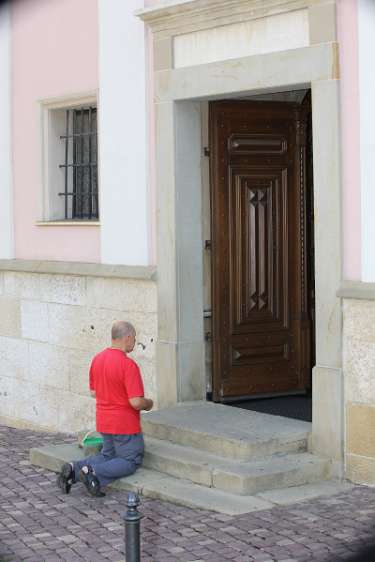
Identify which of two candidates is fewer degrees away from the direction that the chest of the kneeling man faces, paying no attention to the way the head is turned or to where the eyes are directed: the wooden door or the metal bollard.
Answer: the wooden door

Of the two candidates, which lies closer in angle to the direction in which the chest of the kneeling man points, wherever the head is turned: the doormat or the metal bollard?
the doormat

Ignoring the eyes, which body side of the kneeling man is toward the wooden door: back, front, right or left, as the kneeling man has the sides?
front

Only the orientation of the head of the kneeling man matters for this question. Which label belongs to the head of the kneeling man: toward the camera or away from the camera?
away from the camera

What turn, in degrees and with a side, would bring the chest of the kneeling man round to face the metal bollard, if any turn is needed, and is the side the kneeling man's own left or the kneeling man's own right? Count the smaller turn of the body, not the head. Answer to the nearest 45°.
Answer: approximately 135° to the kneeling man's own right

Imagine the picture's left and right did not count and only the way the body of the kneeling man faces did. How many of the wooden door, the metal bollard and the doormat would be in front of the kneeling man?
2

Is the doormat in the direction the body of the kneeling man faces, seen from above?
yes

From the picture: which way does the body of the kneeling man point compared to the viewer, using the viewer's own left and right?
facing away from the viewer and to the right of the viewer

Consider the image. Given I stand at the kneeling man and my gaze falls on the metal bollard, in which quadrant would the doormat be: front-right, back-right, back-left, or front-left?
back-left
